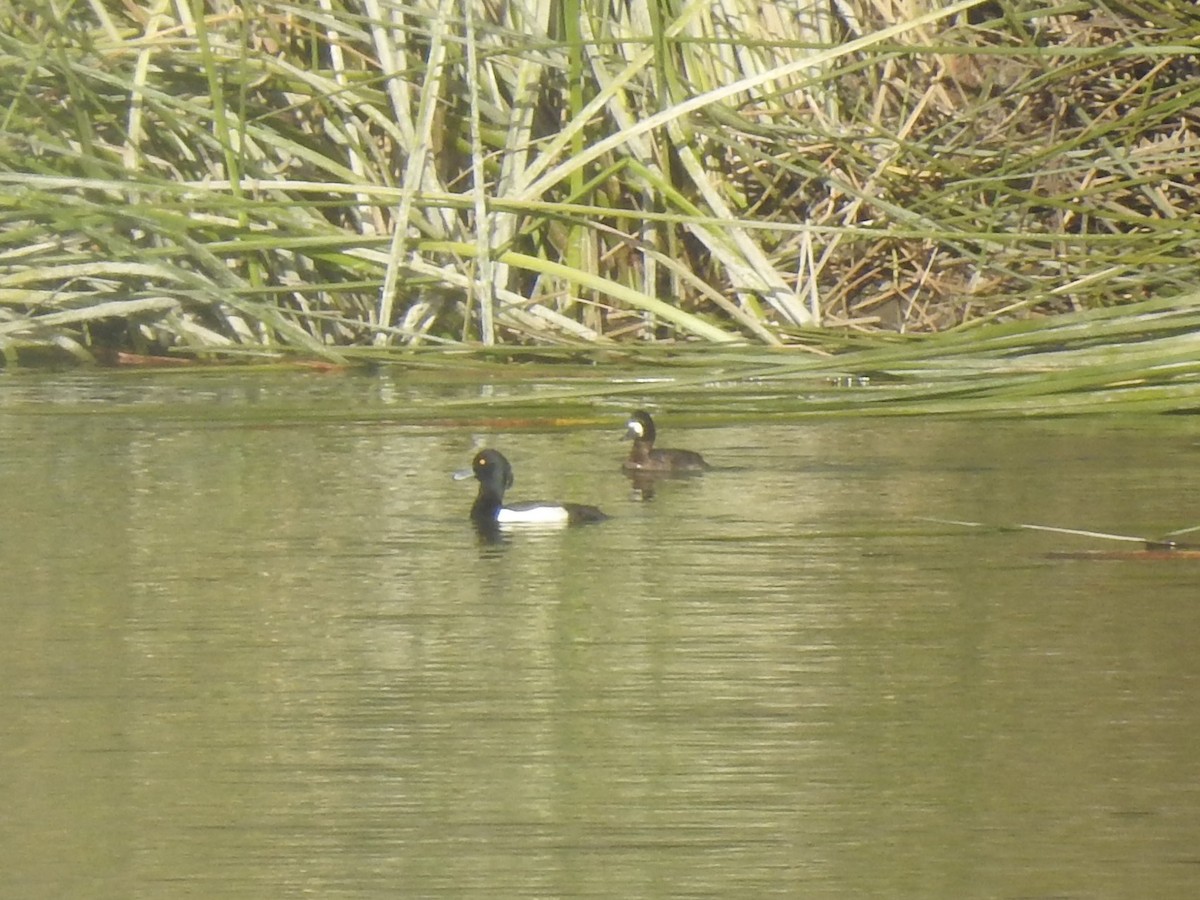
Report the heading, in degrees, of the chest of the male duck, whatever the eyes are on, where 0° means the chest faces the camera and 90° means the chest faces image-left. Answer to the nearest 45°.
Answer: approximately 90°
